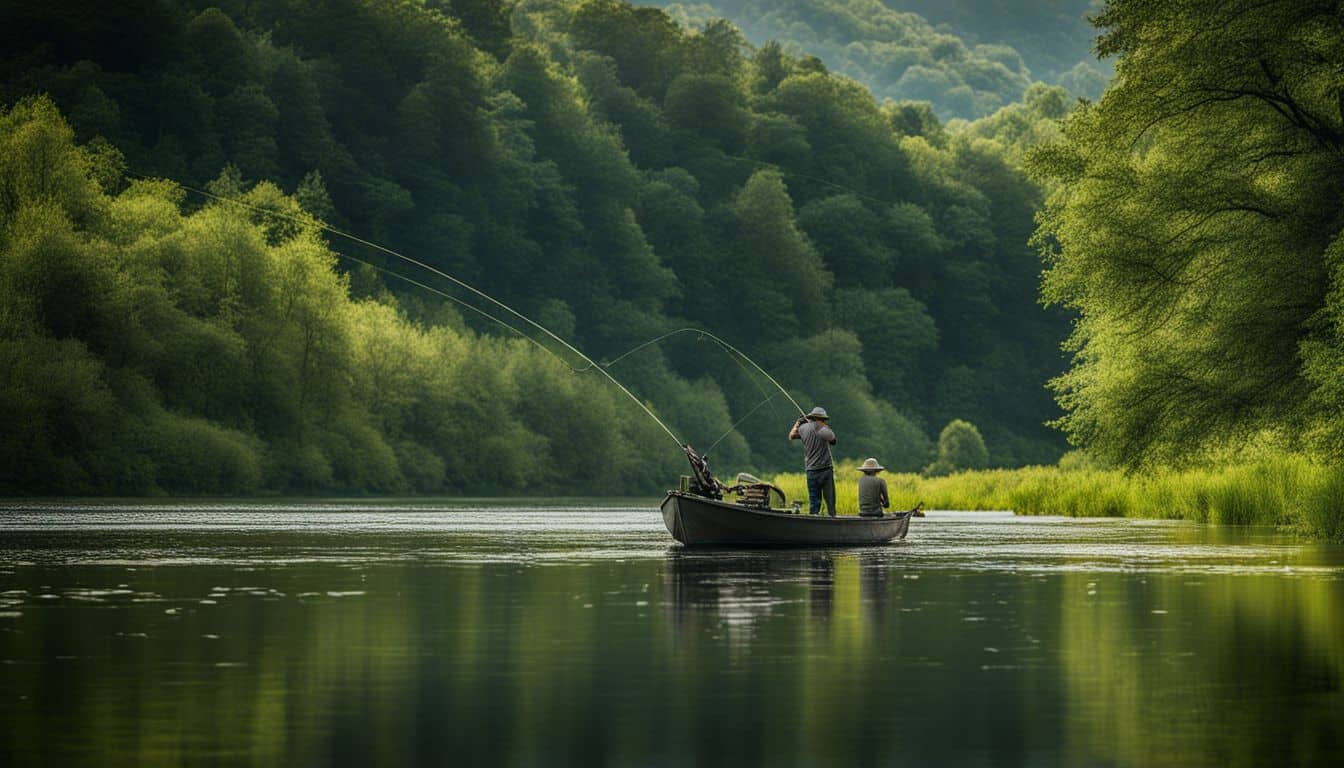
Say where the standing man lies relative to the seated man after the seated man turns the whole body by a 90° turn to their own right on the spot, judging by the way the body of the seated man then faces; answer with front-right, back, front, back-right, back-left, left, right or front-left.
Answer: back-right

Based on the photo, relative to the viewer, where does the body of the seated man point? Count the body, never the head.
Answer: away from the camera

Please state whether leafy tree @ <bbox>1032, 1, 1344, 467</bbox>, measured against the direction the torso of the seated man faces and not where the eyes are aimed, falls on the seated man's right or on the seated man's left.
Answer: on the seated man's right
